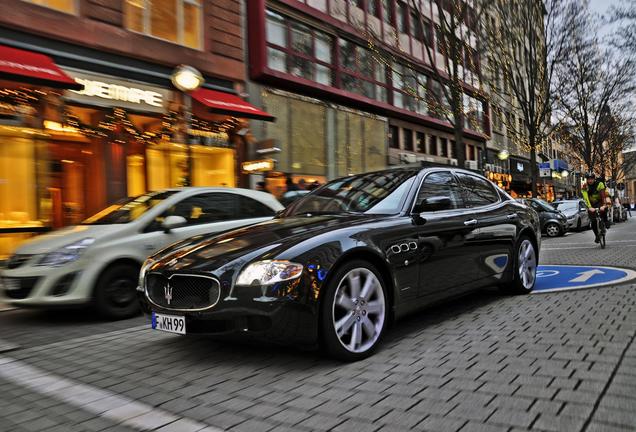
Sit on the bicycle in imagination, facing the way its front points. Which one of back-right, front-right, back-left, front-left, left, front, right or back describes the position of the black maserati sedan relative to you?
front

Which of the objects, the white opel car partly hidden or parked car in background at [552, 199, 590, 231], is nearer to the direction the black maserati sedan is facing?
the white opel car partly hidden

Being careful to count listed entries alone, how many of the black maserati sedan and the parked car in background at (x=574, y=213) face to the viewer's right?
0

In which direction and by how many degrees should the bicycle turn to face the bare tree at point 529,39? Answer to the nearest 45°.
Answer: approximately 180°

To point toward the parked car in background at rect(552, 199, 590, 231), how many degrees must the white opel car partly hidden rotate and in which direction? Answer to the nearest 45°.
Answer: approximately 180°

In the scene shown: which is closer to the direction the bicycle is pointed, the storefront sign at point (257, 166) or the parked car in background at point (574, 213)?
the storefront sign

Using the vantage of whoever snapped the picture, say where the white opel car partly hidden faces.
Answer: facing the viewer and to the left of the viewer

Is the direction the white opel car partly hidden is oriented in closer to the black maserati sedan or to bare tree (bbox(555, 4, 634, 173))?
the black maserati sedan

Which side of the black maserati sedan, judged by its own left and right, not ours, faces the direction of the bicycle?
back

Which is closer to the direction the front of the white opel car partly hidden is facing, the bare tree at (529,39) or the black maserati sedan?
the black maserati sedan

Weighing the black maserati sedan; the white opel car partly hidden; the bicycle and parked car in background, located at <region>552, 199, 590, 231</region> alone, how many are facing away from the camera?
0

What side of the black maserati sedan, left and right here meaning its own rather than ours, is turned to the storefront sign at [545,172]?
back

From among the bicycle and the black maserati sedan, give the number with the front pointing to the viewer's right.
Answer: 0

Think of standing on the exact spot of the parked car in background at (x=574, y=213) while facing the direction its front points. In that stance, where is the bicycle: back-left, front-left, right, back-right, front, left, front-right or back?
front-left

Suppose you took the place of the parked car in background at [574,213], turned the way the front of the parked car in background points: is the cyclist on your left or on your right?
on your left

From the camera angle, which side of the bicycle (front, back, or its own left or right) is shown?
front
